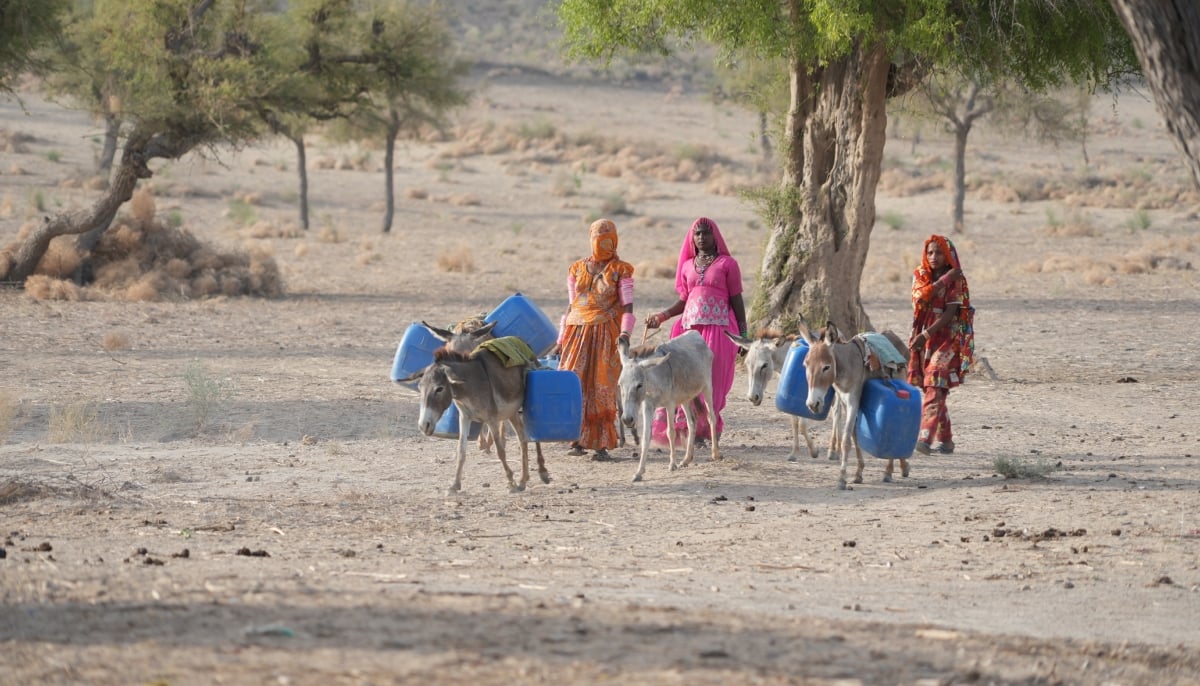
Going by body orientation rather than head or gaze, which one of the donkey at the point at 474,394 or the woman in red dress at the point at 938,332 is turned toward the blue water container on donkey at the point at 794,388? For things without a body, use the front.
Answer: the woman in red dress

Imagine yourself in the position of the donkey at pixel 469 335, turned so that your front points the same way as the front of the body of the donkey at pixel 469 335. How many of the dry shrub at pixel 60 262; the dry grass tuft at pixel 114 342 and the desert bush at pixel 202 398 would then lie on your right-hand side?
3

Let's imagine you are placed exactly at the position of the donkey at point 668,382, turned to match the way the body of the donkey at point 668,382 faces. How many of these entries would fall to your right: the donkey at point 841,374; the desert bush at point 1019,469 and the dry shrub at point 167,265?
1

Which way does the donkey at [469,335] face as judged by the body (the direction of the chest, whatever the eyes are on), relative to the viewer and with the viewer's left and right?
facing the viewer and to the left of the viewer

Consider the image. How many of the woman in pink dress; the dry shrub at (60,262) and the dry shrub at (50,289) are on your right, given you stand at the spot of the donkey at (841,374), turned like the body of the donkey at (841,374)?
3

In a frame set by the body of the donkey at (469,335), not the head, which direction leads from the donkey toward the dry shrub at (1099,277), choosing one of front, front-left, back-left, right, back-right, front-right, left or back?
back

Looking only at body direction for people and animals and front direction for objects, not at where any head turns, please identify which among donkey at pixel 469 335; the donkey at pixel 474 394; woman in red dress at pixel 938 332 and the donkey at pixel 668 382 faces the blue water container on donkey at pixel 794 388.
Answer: the woman in red dress

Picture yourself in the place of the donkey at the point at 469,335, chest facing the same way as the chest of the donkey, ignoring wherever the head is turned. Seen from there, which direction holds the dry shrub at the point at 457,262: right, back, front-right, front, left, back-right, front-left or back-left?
back-right

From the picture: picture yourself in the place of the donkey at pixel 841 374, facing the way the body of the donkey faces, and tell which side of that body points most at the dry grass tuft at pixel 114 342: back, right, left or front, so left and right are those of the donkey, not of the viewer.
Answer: right

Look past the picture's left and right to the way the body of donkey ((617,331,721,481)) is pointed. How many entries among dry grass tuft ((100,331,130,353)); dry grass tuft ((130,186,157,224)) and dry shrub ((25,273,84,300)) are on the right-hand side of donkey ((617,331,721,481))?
3

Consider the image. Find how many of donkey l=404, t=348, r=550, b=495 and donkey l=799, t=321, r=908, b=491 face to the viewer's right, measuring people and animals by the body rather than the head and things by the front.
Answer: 0

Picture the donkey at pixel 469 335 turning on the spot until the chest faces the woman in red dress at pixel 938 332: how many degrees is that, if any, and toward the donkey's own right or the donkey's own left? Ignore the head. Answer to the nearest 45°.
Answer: approximately 135° to the donkey's own left

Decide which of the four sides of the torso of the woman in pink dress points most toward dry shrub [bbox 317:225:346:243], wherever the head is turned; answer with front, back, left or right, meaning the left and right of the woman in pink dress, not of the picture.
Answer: back

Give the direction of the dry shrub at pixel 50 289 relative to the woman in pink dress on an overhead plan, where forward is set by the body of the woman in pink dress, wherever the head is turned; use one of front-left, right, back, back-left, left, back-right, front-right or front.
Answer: back-right
